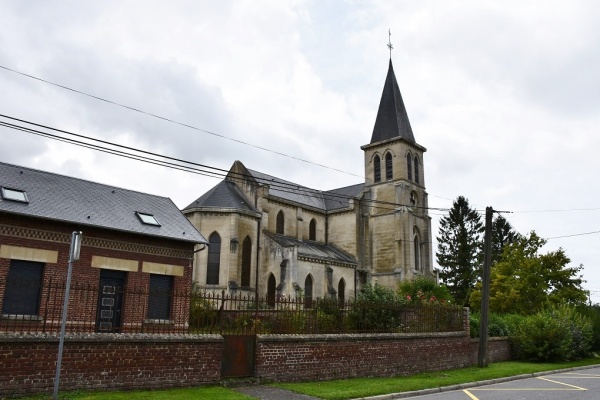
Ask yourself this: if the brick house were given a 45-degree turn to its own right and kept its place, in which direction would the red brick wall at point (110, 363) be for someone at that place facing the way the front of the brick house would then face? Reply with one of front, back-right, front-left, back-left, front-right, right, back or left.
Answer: front

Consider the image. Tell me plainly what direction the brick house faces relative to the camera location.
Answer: facing the viewer and to the right of the viewer

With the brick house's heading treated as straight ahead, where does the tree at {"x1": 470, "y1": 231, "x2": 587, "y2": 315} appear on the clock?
The tree is roughly at 10 o'clock from the brick house.

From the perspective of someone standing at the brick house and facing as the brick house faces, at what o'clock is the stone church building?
The stone church building is roughly at 9 o'clock from the brick house.

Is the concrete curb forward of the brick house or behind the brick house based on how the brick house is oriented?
forward

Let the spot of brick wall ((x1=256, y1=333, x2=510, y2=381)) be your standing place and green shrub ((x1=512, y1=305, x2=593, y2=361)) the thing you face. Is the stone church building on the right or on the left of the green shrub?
left

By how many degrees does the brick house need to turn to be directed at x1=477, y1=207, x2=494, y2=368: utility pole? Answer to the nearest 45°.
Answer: approximately 45° to its left

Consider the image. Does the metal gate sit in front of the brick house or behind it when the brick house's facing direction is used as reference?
in front
